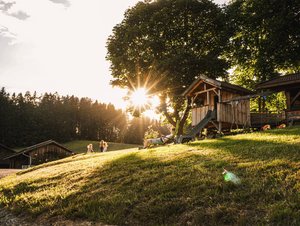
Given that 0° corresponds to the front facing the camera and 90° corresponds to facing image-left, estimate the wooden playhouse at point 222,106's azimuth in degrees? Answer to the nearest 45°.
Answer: approximately 45°

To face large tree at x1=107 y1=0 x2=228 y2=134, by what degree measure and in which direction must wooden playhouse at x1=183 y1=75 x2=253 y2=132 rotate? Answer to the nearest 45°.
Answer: approximately 90° to its right

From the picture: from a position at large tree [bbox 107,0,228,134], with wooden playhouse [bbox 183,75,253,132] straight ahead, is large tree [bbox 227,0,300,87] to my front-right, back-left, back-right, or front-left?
front-left

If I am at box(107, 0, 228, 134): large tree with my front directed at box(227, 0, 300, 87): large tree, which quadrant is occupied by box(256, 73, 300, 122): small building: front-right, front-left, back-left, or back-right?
front-right

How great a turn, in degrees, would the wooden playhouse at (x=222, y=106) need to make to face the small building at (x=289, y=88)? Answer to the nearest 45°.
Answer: approximately 135° to its left
